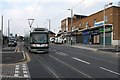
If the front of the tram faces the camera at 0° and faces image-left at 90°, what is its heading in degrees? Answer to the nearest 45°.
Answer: approximately 0°
